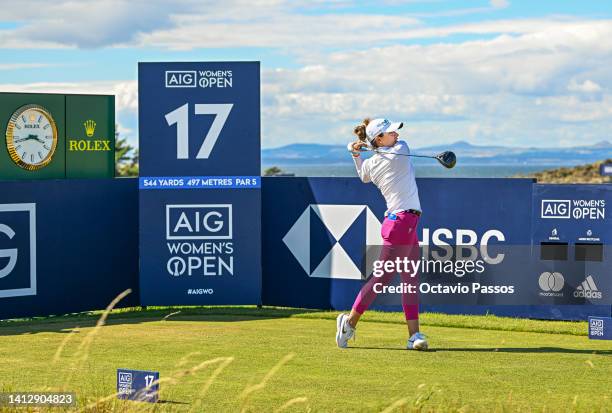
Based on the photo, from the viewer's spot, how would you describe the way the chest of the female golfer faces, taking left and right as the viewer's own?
facing to the right of the viewer

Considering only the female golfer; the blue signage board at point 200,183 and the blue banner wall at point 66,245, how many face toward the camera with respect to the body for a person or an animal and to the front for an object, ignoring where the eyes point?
2

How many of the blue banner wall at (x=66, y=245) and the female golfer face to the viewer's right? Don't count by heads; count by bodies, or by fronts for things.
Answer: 1

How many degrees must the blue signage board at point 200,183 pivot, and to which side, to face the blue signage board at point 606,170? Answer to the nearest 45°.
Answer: approximately 90° to its left

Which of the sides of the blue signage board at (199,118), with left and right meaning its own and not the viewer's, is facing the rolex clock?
right

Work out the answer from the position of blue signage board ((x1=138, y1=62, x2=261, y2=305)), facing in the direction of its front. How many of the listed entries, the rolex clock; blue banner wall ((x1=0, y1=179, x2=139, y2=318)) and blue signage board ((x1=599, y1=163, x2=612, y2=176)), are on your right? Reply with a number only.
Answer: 2

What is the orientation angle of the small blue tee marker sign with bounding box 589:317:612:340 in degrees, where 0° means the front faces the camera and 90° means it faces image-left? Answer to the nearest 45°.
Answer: approximately 0°

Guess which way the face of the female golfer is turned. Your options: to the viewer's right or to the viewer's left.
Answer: to the viewer's right

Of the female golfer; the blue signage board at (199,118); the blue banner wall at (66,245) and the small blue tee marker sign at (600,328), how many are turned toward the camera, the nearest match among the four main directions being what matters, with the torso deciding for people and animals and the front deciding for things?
3

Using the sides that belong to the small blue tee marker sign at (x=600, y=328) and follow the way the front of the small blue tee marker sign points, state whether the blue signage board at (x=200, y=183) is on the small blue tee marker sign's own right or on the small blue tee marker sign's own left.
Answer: on the small blue tee marker sign's own right

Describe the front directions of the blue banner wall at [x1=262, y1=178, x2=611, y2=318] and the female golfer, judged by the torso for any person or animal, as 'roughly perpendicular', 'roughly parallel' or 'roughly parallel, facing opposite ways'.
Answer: roughly perpendicular
